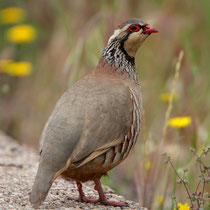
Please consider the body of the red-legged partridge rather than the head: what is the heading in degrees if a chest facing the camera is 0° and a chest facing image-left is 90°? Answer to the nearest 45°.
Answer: approximately 270°

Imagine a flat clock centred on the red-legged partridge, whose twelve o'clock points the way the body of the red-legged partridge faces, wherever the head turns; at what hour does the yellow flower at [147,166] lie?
The yellow flower is roughly at 10 o'clock from the red-legged partridge.

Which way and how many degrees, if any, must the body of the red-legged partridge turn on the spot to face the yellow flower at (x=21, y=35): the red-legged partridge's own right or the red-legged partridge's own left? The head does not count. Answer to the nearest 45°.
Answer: approximately 90° to the red-legged partridge's own left

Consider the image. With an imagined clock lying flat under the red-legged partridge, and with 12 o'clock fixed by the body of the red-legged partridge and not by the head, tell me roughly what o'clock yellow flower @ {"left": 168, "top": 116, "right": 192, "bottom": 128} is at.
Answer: The yellow flower is roughly at 10 o'clock from the red-legged partridge.

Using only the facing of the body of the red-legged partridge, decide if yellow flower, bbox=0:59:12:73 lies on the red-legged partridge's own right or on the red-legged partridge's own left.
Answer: on the red-legged partridge's own left
